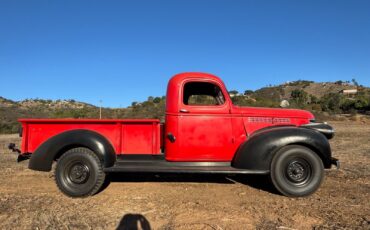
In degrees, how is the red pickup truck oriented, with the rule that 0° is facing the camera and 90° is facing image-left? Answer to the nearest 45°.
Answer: approximately 270°
